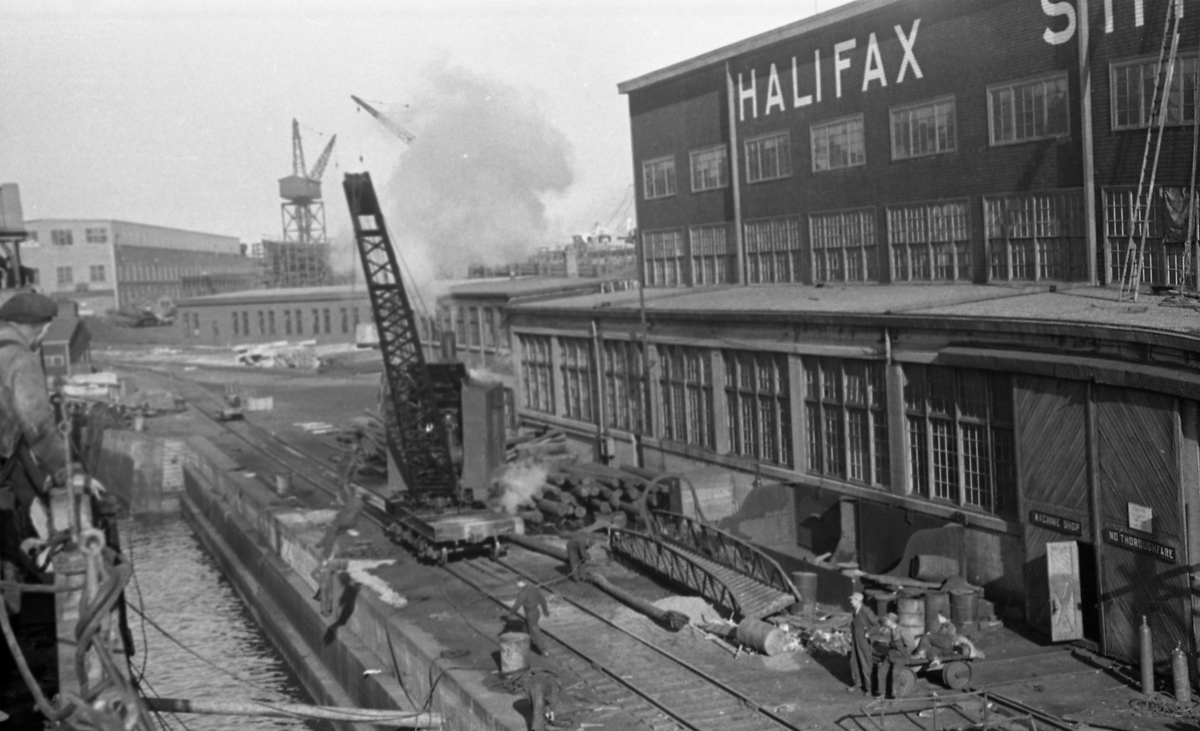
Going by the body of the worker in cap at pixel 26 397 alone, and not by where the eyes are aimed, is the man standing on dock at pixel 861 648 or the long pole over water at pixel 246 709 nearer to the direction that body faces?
the man standing on dock

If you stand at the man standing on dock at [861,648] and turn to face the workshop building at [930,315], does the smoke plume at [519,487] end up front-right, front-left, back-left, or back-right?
front-left

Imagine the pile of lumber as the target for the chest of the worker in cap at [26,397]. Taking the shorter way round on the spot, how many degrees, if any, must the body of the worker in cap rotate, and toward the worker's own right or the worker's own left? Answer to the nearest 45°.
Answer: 0° — they already face it

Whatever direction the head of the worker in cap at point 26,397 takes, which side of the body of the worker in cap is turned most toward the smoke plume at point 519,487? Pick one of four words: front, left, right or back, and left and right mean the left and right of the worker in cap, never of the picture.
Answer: front

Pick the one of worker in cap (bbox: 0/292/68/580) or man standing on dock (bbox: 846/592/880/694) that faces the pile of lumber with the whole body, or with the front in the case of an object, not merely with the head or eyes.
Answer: the worker in cap

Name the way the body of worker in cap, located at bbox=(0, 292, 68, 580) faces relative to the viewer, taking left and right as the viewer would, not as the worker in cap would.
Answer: facing away from the viewer and to the right of the viewer

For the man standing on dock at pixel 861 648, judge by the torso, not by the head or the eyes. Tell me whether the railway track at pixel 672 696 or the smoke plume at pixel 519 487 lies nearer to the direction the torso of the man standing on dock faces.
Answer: the railway track
